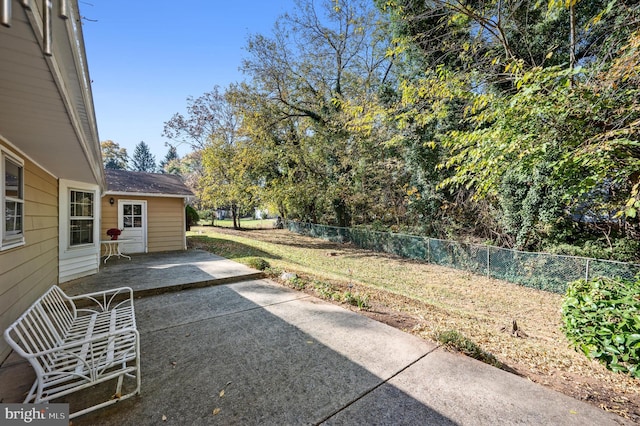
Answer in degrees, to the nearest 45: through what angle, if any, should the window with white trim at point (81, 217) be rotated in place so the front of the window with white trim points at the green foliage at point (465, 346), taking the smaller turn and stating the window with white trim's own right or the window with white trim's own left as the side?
0° — it already faces it

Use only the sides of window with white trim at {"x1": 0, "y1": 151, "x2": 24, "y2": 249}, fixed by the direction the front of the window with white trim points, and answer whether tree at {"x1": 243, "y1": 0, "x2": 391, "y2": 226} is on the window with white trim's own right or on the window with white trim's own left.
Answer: on the window with white trim's own left

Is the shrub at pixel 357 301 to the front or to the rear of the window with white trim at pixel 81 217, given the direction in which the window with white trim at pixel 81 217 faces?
to the front

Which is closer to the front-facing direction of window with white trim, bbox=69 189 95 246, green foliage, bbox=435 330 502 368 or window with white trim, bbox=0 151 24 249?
the green foliage

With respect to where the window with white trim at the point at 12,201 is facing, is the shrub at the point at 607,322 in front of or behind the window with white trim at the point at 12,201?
in front

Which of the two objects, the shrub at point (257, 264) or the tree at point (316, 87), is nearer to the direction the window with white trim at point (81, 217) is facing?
the shrub

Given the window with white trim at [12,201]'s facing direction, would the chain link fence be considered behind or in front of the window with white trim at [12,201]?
in front

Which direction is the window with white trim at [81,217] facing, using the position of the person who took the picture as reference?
facing the viewer and to the right of the viewer

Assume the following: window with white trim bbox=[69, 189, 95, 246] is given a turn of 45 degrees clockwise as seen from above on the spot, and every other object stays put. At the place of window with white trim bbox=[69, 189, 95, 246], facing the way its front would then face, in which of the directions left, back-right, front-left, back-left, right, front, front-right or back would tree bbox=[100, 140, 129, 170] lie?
back

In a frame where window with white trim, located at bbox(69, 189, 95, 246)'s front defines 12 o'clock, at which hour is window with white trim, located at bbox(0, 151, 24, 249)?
window with white trim, located at bbox(0, 151, 24, 249) is roughly at 2 o'clock from window with white trim, located at bbox(69, 189, 95, 246).

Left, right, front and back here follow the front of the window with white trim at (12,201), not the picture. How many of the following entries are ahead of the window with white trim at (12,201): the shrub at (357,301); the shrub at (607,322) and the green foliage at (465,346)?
3

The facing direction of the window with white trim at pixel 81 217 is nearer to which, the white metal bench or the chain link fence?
the chain link fence

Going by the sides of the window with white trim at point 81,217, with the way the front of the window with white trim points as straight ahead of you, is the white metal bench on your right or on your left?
on your right

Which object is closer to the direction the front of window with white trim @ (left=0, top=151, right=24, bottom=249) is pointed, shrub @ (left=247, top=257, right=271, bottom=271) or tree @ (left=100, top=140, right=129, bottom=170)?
the shrub

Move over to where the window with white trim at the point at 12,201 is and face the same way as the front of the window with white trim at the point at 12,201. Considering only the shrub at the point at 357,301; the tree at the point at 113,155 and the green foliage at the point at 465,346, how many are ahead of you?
2

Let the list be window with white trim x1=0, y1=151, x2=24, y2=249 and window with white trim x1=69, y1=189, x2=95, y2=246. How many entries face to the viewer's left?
0
